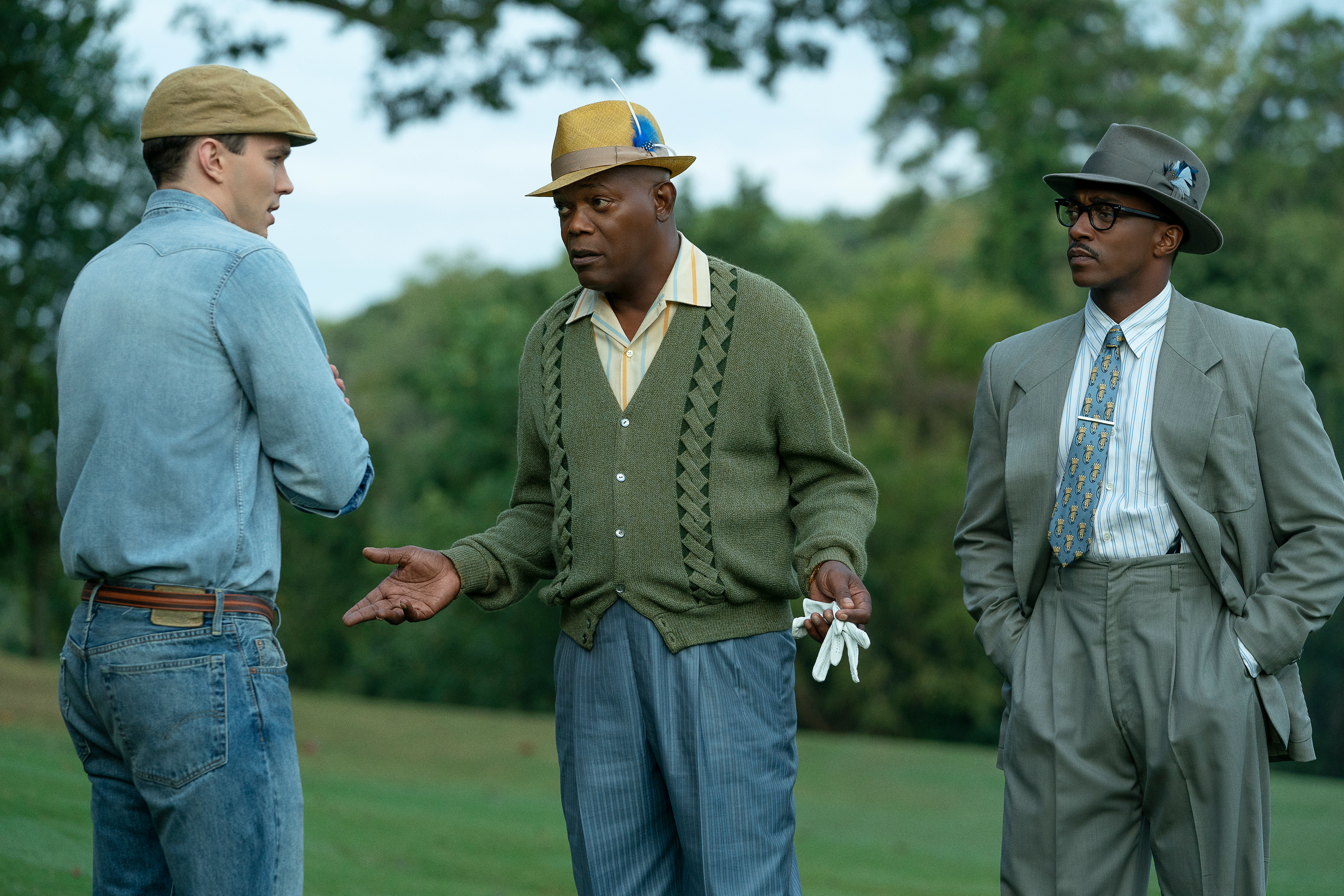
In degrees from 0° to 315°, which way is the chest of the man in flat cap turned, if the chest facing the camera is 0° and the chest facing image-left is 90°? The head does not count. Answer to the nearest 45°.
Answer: approximately 225°

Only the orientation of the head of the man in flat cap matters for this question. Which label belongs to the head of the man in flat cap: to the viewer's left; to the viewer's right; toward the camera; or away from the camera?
to the viewer's right
